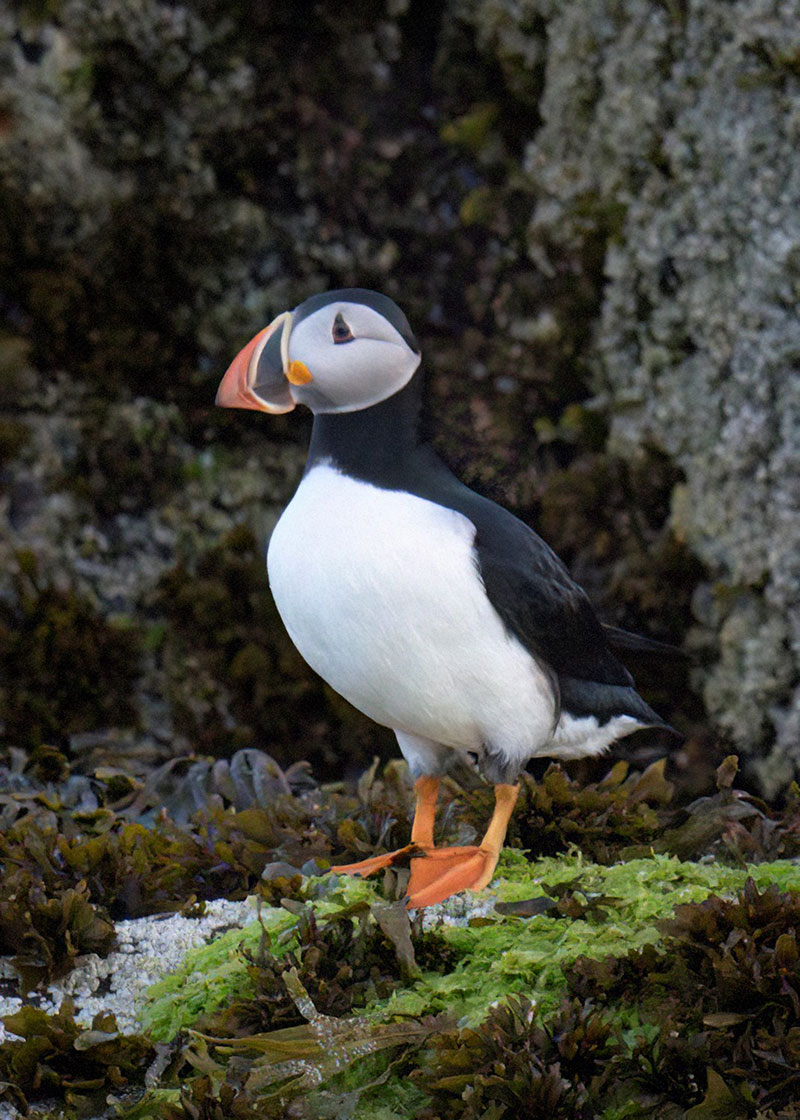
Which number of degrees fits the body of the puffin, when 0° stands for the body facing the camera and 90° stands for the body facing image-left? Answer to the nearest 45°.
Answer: approximately 45°
